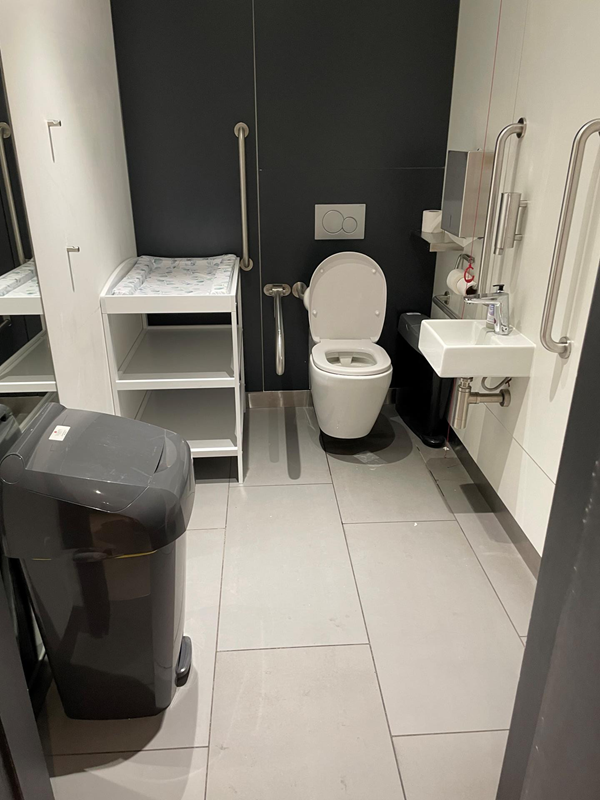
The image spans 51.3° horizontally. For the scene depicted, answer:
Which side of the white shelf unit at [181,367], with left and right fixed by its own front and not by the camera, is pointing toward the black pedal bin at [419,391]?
left

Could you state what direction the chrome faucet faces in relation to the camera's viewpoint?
facing to the left of the viewer

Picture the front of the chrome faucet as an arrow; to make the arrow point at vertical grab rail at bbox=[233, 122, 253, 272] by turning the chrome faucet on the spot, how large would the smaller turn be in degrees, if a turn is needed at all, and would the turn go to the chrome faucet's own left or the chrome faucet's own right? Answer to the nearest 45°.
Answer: approximately 45° to the chrome faucet's own right

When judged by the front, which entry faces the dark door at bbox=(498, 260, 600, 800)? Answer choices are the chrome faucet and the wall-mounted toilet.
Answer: the wall-mounted toilet

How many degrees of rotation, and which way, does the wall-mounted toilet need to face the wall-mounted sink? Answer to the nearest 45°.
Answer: approximately 45° to its left
